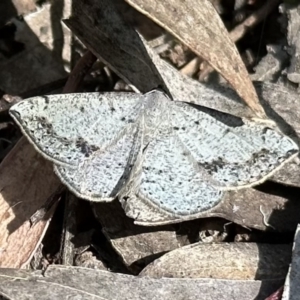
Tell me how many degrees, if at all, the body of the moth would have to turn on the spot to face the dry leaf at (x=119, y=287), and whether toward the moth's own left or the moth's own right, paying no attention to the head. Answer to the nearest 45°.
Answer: approximately 135° to the moth's own left

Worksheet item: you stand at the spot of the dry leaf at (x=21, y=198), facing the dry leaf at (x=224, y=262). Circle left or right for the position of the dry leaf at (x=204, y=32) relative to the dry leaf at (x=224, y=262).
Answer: left

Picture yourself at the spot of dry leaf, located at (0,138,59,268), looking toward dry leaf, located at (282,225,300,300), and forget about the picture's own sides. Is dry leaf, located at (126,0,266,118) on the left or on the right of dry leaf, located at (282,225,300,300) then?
left

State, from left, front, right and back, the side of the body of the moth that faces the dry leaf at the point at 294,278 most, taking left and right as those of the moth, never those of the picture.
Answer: right

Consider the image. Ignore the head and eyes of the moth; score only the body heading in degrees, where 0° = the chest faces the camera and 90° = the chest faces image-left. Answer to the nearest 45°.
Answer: approximately 180°

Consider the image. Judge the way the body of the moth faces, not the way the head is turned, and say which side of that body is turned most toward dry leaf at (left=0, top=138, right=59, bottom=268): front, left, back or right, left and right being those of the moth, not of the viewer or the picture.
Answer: left
